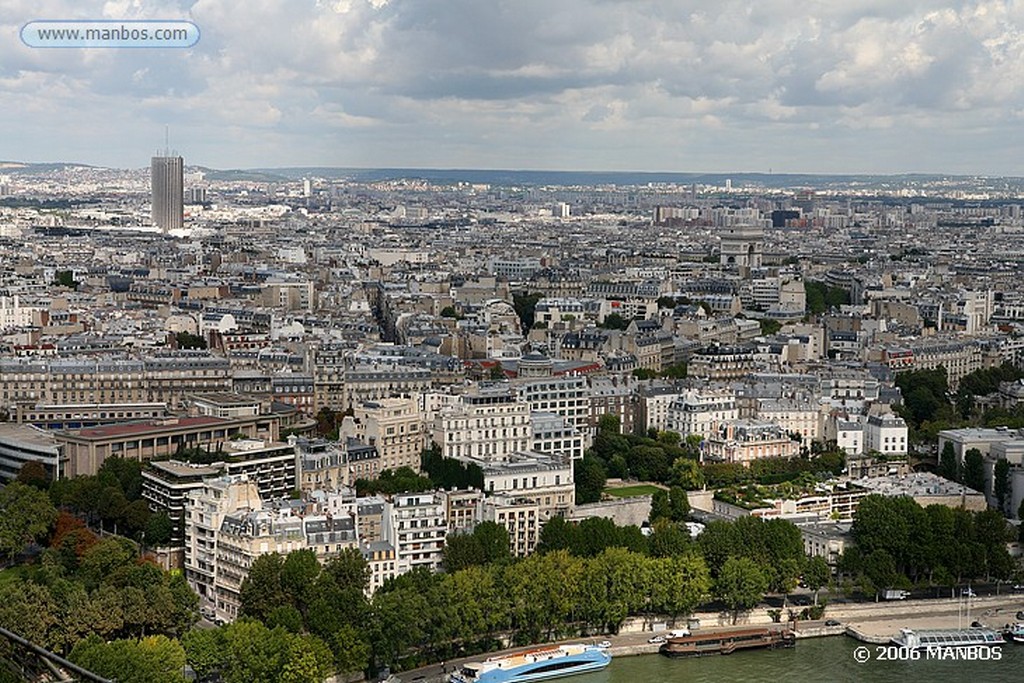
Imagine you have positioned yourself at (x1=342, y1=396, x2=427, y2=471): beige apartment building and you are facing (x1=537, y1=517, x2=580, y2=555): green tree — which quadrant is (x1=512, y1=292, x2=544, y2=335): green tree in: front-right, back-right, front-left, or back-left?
back-left

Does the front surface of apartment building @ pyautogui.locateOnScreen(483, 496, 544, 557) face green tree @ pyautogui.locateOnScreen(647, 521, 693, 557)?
no

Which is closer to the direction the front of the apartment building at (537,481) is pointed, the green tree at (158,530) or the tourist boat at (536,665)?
the tourist boat

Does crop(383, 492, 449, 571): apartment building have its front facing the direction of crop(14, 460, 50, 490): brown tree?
no

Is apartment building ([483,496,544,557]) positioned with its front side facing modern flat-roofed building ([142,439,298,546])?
no

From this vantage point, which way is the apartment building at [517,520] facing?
toward the camera

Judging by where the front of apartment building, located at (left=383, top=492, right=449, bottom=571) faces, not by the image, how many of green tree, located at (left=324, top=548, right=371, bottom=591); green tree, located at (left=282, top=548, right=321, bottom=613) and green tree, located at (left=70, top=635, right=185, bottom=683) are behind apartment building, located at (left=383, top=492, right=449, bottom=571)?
0

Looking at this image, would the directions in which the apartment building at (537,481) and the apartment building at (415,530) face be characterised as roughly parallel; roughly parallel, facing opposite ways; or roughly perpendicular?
roughly parallel

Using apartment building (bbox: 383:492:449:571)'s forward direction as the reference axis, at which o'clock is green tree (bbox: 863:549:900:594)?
The green tree is roughly at 9 o'clock from the apartment building.

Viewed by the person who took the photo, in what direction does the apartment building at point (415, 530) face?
facing the viewer

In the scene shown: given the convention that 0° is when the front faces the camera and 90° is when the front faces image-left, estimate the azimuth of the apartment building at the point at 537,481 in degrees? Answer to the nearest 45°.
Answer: approximately 0°

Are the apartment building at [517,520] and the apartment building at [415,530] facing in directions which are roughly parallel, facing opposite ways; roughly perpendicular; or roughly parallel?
roughly parallel

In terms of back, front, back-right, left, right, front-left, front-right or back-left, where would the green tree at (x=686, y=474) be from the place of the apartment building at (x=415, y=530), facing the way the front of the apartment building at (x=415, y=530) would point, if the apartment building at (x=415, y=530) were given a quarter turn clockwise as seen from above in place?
back-right

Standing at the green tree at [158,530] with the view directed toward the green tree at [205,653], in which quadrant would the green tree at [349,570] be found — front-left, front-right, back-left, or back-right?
front-left

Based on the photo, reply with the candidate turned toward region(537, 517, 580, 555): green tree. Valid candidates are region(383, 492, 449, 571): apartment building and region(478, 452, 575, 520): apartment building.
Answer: region(478, 452, 575, 520): apartment building

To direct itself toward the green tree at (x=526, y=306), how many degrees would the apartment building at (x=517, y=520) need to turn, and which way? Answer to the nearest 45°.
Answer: approximately 180°

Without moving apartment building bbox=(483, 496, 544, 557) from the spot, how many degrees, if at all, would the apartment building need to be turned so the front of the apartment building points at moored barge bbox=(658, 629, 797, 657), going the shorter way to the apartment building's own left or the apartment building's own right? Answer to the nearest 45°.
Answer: approximately 45° to the apartment building's own left
